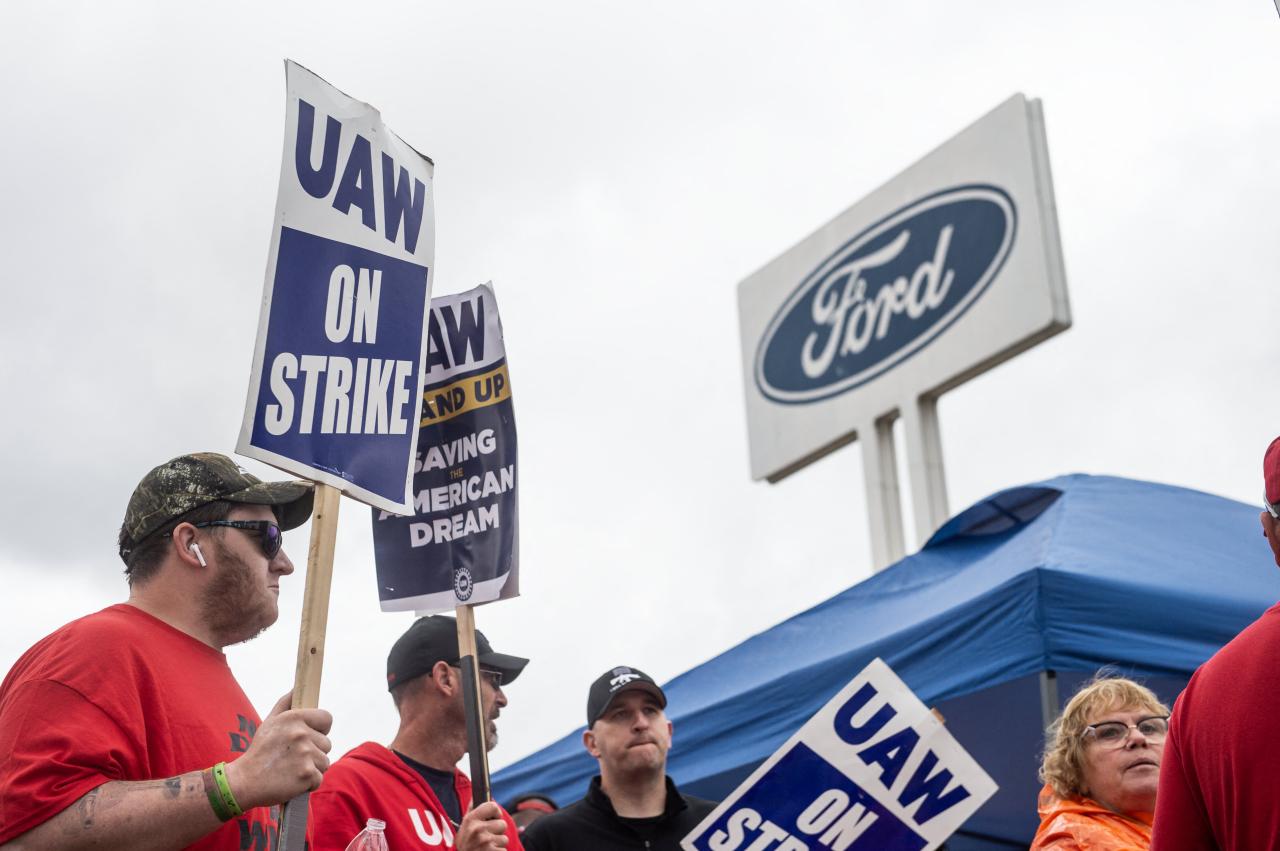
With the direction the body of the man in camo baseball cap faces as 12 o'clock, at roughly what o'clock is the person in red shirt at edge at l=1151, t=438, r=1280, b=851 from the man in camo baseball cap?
The person in red shirt at edge is roughly at 1 o'clock from the man in camo baseball cap.

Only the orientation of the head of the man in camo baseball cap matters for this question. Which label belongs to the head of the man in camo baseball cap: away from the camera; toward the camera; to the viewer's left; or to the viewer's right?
to the viewer's right

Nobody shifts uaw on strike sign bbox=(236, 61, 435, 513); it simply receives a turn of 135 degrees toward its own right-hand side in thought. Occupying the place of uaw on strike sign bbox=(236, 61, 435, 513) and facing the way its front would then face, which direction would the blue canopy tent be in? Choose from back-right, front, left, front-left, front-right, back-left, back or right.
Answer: back-right

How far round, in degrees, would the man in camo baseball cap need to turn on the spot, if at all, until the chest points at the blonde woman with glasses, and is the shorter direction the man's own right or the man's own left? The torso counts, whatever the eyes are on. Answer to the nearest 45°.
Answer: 0° — they already face them

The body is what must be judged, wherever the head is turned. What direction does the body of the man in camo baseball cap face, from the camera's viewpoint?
to the viewer's right

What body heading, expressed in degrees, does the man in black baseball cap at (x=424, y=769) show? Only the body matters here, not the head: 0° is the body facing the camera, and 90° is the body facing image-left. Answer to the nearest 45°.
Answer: approximately 315°

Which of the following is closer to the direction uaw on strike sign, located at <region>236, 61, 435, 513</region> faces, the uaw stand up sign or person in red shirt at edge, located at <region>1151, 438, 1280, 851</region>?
the person in red shirt at edge

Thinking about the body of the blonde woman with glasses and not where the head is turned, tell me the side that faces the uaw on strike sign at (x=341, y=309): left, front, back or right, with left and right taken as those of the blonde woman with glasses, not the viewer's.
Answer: right

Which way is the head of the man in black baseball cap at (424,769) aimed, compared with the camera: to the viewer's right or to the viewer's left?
to the viewer's right

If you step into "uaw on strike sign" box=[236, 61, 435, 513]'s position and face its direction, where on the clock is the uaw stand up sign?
The uaw stand up sign is roughly at 8 o'clock from the uaw on strike sign.
